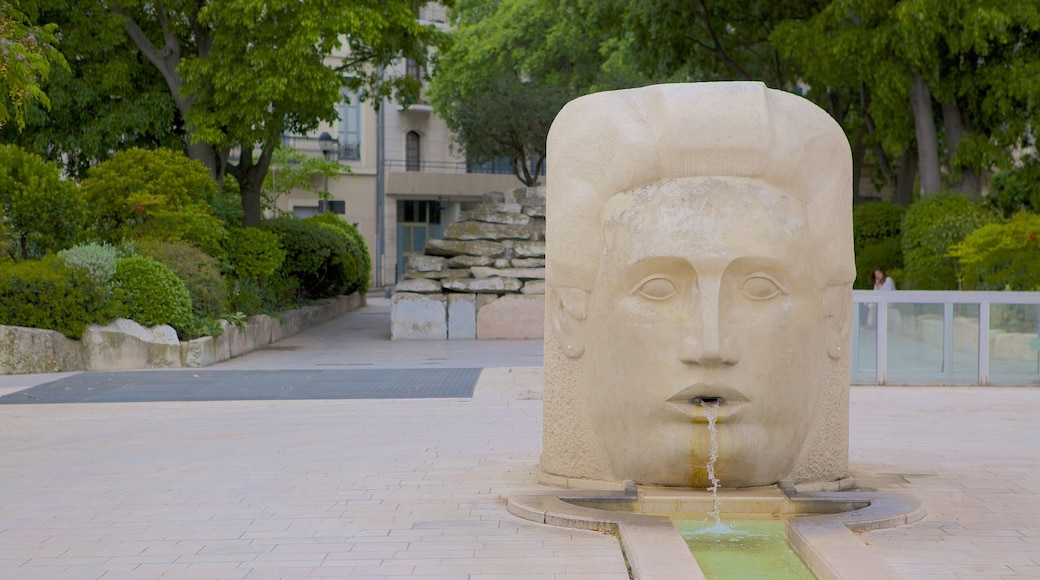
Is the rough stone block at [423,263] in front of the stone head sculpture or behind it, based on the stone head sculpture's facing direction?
behind

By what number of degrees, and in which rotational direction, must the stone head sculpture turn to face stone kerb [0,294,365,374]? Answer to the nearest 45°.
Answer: approximately 135° to its right

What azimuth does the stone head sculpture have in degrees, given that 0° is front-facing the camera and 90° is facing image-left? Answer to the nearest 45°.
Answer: approximately 0°

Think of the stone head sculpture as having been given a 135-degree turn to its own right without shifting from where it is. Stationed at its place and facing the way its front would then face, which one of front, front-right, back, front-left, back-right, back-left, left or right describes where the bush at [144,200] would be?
front

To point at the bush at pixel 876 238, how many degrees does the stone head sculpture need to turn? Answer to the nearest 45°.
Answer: approximately 180°

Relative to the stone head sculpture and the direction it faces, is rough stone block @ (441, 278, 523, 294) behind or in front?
behind

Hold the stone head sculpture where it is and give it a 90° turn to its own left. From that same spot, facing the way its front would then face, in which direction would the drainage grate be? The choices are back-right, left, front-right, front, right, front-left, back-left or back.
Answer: back-left

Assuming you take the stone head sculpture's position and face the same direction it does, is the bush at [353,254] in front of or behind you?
behind

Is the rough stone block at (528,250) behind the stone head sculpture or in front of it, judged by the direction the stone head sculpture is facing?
behind

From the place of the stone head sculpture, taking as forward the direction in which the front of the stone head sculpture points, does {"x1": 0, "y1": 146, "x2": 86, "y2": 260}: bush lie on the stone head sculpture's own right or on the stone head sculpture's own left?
on the stone head sculpture's own right

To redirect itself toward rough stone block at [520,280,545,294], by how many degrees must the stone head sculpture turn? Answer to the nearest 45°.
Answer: approximately 180°

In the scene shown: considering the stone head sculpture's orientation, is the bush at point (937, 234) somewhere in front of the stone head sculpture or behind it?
behind
